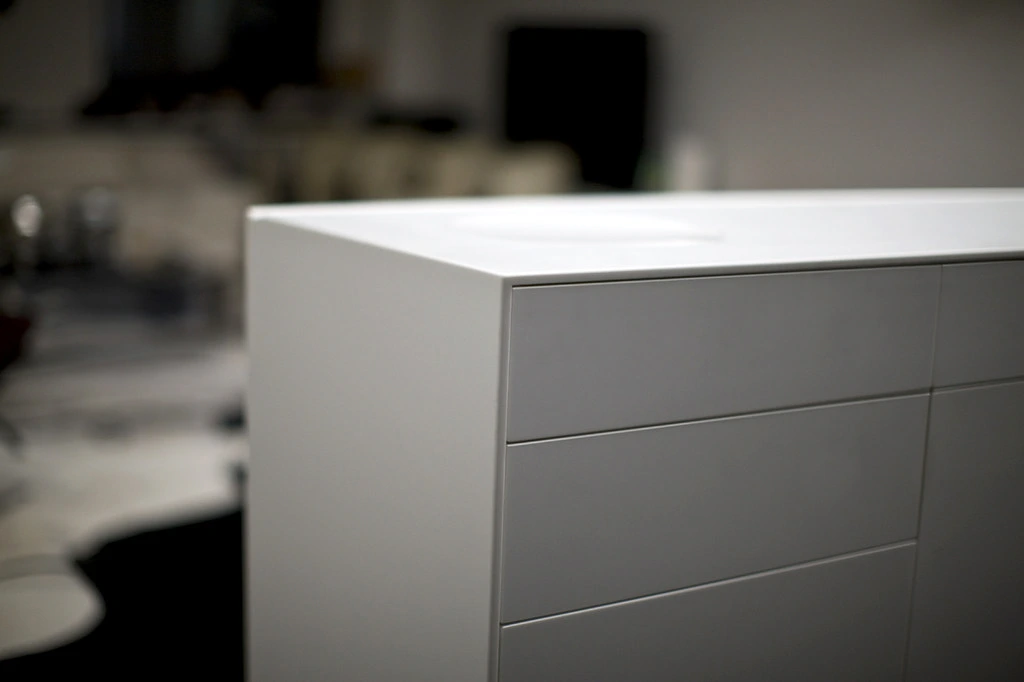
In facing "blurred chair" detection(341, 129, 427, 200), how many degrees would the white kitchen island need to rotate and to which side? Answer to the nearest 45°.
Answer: approximately 135° to its left

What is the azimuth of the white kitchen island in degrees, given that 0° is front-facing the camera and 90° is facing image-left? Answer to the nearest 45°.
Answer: approximately 315°

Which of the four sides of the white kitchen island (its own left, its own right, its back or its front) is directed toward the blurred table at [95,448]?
back

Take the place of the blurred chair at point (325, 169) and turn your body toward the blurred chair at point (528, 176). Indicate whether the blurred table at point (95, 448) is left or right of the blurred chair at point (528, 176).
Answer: right

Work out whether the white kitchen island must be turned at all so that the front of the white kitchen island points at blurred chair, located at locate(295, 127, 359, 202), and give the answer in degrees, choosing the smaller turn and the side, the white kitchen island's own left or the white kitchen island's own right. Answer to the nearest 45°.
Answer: approximately 135° to the white kitchen island's own left

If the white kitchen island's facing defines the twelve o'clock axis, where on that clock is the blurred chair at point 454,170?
The blurred chair is roughly at 7 o'clock from the white kitchen island.

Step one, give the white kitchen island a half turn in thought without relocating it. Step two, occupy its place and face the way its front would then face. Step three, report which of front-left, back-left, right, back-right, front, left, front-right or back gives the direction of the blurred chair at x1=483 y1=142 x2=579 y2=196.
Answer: front-right
